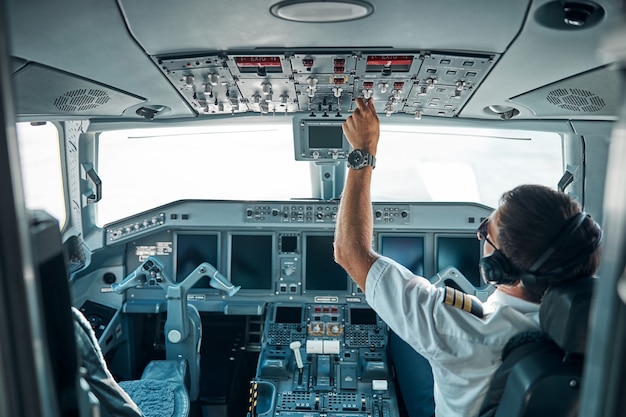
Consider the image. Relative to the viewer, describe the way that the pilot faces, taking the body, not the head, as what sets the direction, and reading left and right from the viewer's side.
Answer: facing away from the viewer and to the left of the viewer

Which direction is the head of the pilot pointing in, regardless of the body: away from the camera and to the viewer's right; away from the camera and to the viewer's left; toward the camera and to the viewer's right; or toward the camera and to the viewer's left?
away from the camera and to the viewer's left
